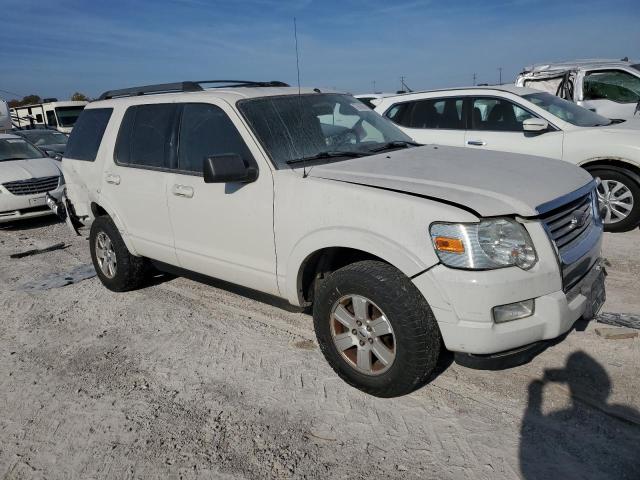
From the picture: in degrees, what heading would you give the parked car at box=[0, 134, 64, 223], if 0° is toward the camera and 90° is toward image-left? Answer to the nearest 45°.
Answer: approximately 315°

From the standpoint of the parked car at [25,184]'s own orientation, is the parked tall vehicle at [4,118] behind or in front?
behind

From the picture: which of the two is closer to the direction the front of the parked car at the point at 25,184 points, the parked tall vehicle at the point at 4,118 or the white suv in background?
the white suv in background

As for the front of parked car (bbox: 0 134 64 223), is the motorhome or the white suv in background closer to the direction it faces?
the white suv in background

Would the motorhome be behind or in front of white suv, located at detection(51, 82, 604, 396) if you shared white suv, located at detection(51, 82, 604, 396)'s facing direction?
behind

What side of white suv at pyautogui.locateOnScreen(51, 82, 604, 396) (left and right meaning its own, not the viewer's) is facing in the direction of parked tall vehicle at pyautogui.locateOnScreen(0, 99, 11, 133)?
back

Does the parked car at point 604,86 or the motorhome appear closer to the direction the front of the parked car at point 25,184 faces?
the parked car

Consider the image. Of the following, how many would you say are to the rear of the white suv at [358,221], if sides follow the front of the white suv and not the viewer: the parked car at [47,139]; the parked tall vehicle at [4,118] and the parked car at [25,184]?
3

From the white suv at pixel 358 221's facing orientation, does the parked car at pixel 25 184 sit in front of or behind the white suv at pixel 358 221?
behind

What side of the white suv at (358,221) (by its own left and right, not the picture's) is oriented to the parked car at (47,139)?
back

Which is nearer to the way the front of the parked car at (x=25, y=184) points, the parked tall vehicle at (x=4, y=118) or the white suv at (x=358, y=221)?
the white suv

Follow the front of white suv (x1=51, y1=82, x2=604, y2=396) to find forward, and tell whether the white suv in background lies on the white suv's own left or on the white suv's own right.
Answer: on the white suv's own left

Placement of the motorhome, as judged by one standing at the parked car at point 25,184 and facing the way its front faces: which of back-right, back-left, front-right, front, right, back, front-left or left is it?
back-left
